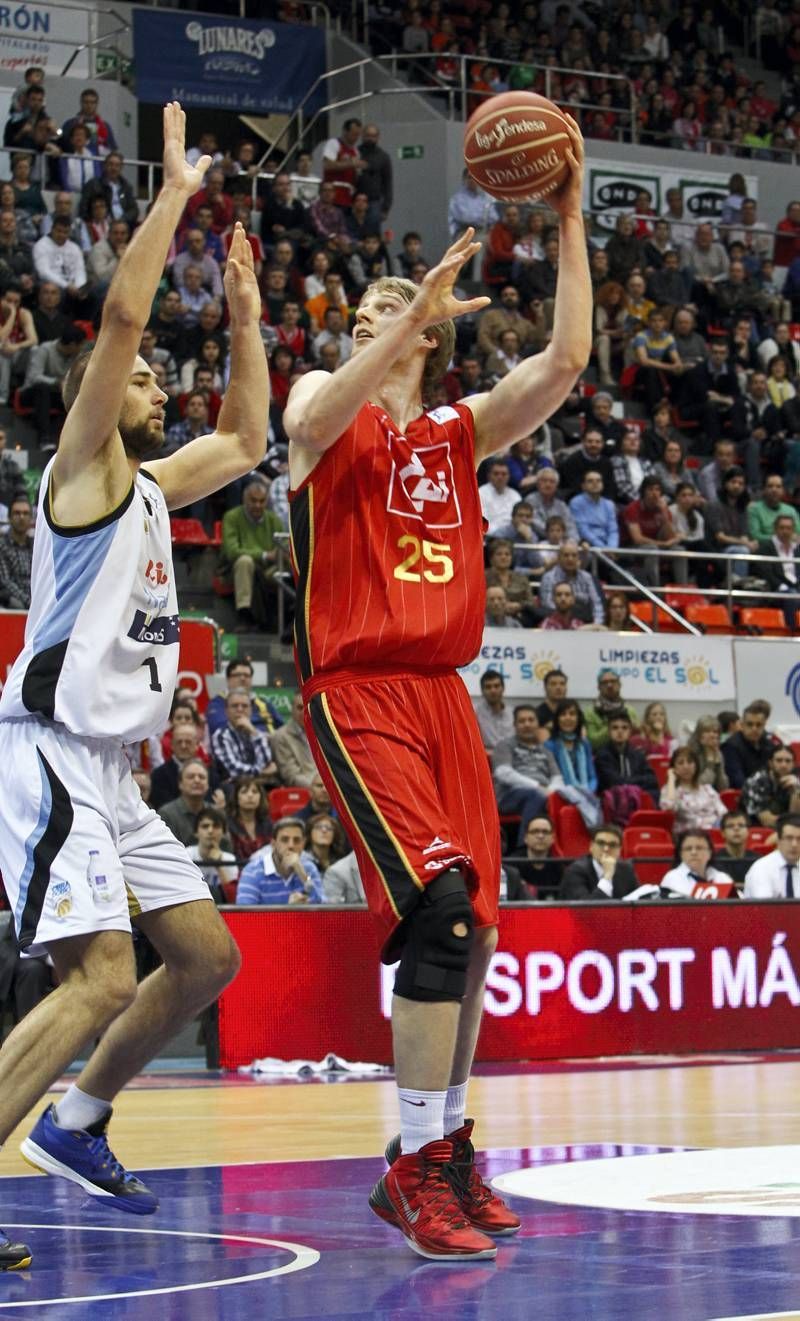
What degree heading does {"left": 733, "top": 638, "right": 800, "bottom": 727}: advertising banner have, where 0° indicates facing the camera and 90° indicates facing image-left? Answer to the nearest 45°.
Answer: approximately 0°

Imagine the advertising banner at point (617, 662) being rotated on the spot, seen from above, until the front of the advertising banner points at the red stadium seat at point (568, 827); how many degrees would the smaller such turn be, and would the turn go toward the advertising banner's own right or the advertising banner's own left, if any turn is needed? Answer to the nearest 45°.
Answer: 0° — it already faces it

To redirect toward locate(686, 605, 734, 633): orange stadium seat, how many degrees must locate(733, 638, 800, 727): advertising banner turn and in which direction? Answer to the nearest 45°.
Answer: approximately 135° to its right

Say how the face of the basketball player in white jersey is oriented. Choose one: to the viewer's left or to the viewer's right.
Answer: to the viewer's right

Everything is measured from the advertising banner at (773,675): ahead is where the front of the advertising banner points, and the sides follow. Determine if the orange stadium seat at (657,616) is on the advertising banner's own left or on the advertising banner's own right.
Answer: on the advertising banner's own right

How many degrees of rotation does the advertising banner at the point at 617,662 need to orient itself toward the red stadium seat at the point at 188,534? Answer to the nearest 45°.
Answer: approximately 90° to its right

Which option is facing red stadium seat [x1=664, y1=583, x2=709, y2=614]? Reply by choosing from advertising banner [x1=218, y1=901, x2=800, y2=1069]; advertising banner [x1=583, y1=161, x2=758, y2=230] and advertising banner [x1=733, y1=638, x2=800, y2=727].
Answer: advertising banner [x1=583, y1=161, x2=758, y2=230]

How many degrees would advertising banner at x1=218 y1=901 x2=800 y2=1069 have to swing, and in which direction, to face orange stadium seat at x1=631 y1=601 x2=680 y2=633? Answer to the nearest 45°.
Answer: approximately 180°
